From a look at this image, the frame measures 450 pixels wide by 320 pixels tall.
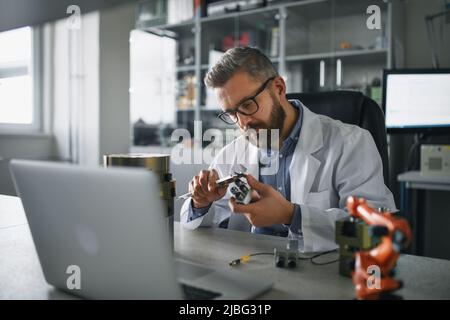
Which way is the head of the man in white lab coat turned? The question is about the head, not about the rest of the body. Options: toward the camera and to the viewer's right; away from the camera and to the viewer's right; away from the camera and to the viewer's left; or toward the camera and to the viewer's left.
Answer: toward the camera and to the viewer's left

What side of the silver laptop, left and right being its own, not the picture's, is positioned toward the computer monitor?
front

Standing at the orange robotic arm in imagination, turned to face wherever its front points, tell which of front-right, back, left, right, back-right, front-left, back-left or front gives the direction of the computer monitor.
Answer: right

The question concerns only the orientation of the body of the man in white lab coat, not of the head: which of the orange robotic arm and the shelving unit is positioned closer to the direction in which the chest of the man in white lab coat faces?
the orange robotic arm

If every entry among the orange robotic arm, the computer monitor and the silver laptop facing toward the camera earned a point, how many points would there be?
1

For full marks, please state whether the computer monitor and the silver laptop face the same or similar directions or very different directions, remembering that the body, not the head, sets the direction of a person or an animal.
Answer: very different directions

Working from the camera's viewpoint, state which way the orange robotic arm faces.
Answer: facing to the left of the viewer

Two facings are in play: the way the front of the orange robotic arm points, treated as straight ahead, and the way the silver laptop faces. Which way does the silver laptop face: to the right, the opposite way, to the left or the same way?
to the right

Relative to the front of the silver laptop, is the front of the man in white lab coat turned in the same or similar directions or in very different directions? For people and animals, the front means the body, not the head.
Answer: very different directions

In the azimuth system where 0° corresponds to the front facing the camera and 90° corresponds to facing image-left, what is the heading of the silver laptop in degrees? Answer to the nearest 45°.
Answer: approximately 225°

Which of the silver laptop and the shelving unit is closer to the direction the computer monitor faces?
the silver laptop
